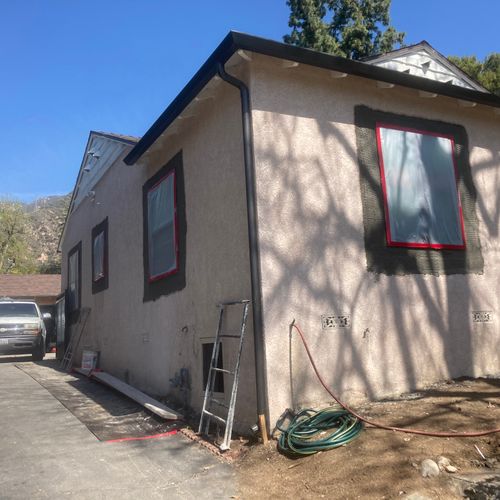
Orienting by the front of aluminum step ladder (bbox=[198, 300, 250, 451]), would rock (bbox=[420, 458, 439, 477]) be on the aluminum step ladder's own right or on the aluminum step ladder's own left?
on the aluminum step ladder's own left

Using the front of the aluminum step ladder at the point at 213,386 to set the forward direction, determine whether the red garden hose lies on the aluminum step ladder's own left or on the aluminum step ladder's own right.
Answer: on the aluminum step ladder's own left

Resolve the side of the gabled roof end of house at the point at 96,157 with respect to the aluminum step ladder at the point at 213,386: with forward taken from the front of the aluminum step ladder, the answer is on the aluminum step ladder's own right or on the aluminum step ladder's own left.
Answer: on the aluminum step ladder's own right

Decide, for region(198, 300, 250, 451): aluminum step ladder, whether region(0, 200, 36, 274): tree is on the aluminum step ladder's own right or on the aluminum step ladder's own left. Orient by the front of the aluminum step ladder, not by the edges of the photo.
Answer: on the aluminum step ladder's own right

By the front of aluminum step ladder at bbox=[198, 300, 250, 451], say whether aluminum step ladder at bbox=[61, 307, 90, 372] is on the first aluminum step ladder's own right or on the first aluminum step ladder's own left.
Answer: on the first aluminum step ladder's own right

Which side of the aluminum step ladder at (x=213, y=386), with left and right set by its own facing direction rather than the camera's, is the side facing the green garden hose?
left

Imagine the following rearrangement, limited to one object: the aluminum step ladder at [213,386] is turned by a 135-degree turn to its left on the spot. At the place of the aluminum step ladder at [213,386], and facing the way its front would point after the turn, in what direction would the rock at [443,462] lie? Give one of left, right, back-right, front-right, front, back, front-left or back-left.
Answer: front-right

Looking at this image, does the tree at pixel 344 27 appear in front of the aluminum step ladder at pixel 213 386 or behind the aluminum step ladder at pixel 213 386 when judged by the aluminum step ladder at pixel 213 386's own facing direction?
behind

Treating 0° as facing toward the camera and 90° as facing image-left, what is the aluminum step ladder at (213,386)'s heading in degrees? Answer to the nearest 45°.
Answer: approximately 45°

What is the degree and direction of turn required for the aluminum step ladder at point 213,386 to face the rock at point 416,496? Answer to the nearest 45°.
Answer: approximately 90° to its left
